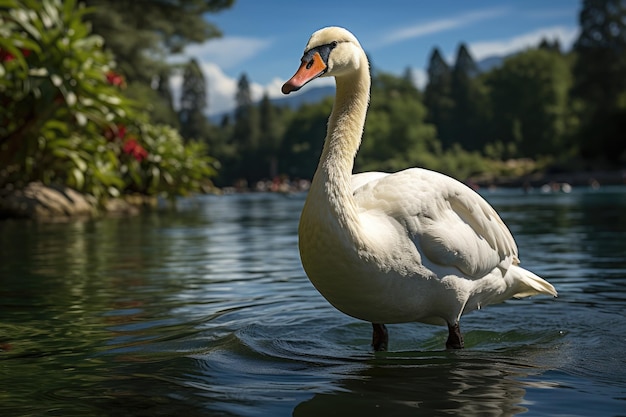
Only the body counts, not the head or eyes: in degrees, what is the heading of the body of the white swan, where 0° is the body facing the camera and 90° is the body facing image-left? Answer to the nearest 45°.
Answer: approximately 45°

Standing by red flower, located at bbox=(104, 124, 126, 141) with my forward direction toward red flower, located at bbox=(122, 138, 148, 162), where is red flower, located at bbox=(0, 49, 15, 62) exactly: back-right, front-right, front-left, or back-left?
back-left
